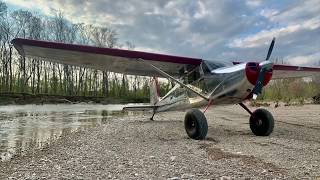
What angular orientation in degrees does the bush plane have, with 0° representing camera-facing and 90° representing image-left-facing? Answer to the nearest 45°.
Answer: approximately 315°
